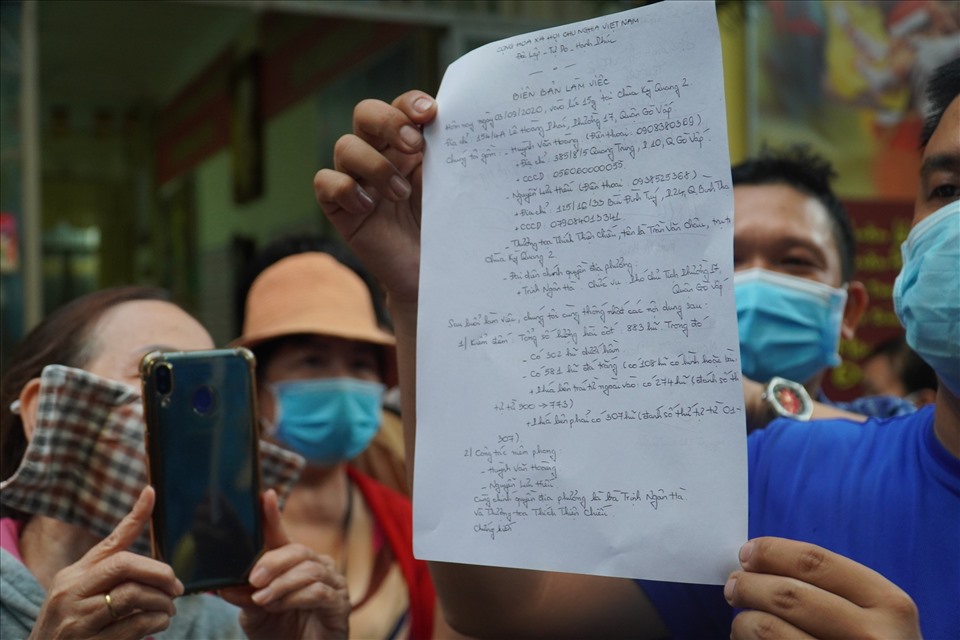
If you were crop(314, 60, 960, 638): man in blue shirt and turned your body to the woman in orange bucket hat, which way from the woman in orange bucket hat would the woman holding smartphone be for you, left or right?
left

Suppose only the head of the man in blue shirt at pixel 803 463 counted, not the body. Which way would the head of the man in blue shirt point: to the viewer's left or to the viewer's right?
to the viewer's left

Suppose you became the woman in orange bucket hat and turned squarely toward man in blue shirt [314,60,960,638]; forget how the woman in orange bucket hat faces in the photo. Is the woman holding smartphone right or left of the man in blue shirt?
right

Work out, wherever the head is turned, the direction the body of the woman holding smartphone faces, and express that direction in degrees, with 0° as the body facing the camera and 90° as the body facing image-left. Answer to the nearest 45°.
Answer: approximately 315°

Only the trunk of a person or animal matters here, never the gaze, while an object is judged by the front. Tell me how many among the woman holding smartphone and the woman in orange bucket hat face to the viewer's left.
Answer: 0

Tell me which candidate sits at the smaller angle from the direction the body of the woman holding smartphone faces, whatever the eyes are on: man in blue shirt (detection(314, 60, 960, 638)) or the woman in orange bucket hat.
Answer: the man in blue shirt

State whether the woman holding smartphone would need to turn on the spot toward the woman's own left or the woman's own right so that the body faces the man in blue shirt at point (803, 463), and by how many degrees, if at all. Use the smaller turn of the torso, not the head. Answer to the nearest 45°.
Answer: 0° — they already face them

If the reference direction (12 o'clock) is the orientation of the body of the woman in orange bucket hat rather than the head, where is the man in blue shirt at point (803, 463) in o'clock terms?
The man in blue shirt is roughly at 11 o'clock from the woman in orange bucket hat.

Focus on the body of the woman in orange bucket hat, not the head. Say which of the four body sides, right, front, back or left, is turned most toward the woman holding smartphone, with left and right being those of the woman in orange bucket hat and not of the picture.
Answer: front

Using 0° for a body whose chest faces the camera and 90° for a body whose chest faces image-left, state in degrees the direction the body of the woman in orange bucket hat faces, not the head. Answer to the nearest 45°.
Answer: approximately 0°
